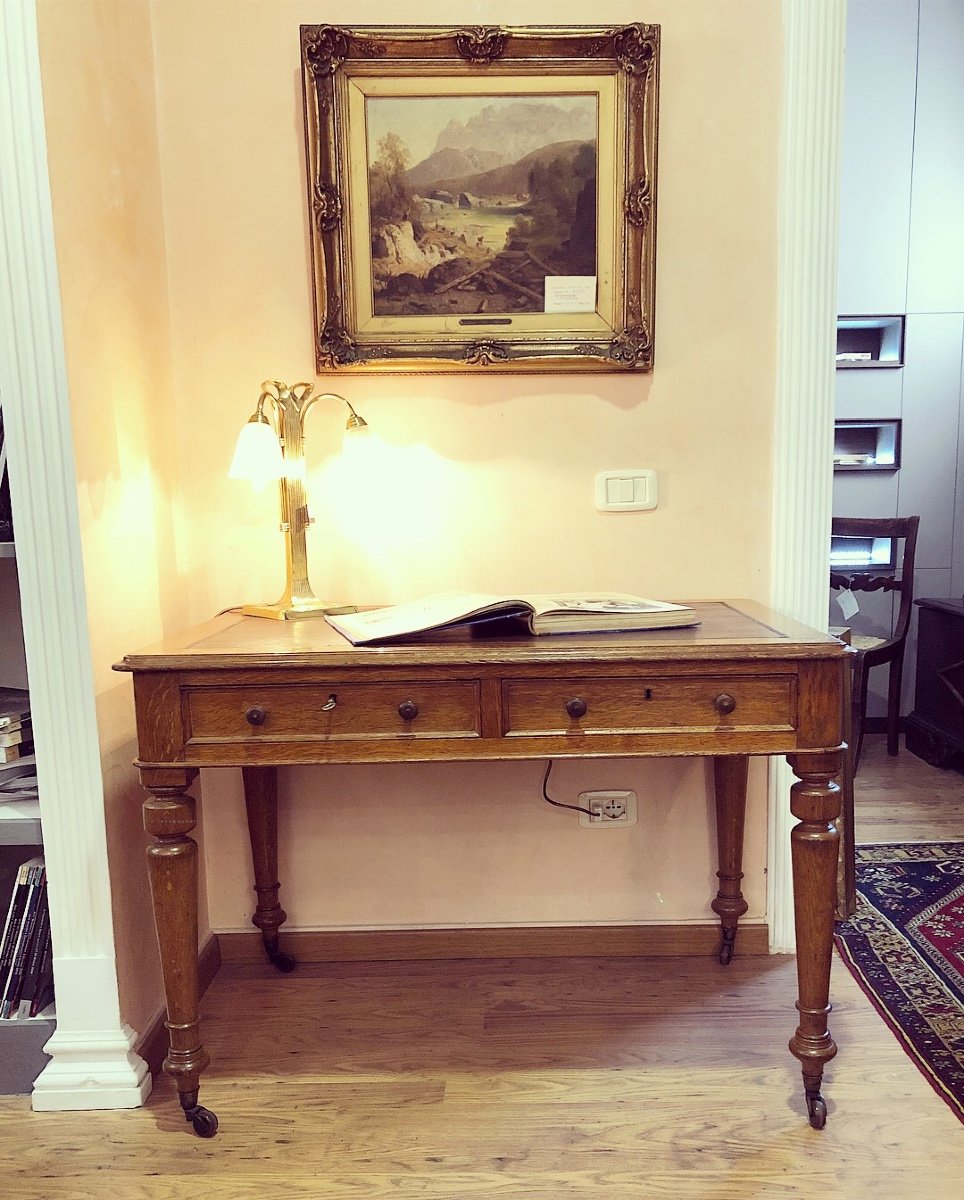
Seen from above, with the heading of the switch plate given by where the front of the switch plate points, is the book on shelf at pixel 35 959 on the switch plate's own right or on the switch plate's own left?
on the switch plate's own right

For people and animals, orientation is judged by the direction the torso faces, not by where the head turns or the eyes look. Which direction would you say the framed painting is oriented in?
toward the camera

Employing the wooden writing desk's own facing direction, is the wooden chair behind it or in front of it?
behind

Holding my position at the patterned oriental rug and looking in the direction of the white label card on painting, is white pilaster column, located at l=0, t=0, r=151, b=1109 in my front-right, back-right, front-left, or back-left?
front-left

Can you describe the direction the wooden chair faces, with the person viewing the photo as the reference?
facing the viewer and to the left of the viewer

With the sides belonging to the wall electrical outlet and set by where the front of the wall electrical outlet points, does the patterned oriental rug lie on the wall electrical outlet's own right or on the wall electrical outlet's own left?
on the wall electrical outlet's own left

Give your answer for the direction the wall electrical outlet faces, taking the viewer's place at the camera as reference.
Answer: facing the viewer

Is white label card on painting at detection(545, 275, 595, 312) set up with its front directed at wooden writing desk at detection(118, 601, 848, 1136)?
yes
